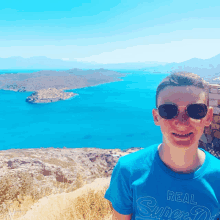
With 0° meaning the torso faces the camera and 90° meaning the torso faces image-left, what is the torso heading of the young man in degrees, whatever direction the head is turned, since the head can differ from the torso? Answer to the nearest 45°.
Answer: approximately 0°
